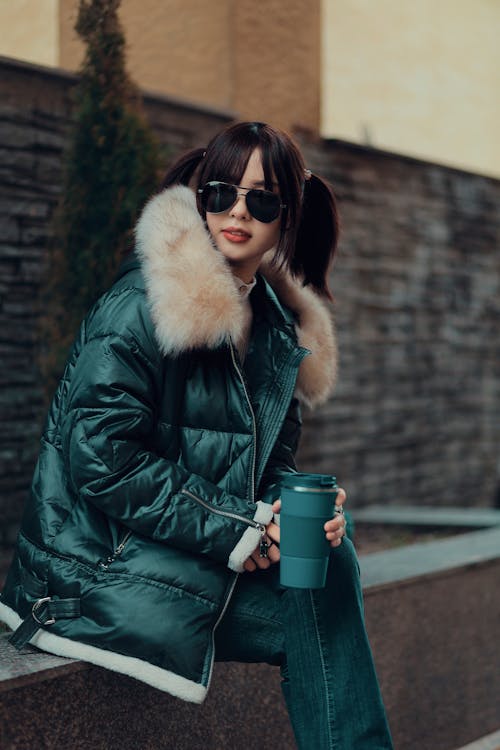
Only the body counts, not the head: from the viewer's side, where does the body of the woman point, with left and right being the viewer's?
facing the viewer and to the right of the viewer

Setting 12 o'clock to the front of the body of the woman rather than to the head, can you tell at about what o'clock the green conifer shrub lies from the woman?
The green conifer shrub is roughly at 7 o'clock from the woman.
